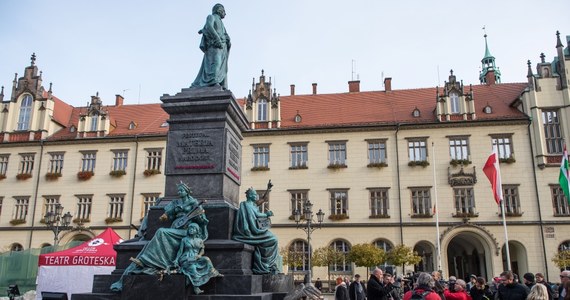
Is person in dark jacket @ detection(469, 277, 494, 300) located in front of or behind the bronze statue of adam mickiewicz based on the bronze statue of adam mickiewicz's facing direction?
in front

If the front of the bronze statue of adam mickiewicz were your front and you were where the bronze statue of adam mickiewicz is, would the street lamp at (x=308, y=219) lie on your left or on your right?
on your left

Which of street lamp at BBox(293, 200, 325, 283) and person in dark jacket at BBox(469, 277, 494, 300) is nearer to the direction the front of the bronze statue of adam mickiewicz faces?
the person in dark jacket

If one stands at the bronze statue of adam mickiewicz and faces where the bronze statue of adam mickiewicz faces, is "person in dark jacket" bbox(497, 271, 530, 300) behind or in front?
in front
